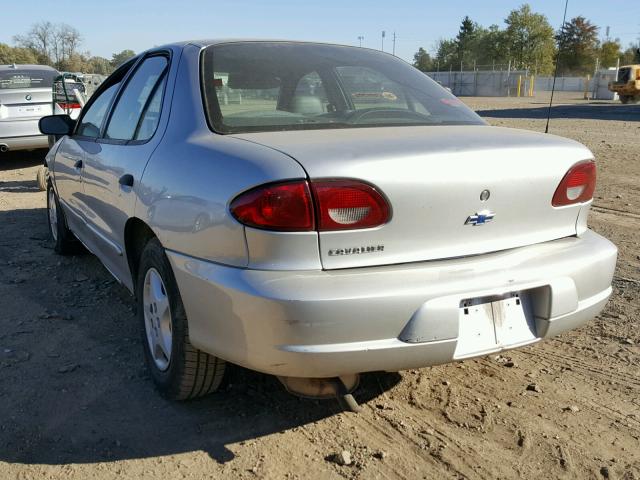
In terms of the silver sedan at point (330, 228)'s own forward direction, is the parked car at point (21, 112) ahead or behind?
ahead

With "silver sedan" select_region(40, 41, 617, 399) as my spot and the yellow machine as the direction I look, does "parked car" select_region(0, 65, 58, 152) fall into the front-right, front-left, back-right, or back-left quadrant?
front-left

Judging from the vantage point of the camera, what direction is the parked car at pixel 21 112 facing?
facing away from the viewer

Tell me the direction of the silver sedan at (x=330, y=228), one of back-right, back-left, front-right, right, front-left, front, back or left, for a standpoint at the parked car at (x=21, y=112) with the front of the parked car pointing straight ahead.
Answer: back

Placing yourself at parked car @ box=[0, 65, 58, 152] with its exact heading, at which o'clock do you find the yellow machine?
The yellow machine is roughly at 2 o'clock from the parked car.

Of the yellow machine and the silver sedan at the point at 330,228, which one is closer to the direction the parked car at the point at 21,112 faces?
the yellow machine

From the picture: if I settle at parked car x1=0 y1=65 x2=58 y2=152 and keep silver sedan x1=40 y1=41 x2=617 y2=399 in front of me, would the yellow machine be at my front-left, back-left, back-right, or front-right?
back-left

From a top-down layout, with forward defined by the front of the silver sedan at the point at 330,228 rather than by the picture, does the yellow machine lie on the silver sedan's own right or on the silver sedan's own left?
on the silver sedan's own right

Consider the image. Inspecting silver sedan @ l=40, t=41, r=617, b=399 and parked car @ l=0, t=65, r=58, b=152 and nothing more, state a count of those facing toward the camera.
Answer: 0

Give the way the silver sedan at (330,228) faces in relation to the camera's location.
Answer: facing away from the viewer and to the left of the viewer
